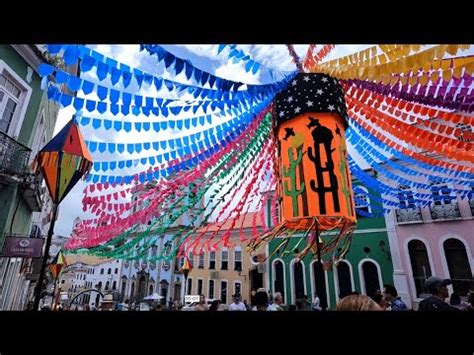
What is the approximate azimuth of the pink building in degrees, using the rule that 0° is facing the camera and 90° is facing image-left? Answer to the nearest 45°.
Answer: approximately 45°

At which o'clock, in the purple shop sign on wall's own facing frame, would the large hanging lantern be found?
The large hanging lantern is roughly at 11 o'clock from the purple shop sign on wall.

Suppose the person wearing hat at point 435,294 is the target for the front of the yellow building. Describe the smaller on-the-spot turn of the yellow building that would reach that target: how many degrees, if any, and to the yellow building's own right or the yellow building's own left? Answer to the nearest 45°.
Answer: approximately 45° to the yellow building's own left

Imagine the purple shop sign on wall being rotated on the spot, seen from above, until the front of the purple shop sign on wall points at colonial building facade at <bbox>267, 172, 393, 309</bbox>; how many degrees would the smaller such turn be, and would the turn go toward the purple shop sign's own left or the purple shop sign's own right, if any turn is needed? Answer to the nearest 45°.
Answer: approximately 90° to the purple shop sign's own left

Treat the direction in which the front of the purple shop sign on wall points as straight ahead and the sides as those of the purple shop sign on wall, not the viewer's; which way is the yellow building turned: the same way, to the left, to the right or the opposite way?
to the right

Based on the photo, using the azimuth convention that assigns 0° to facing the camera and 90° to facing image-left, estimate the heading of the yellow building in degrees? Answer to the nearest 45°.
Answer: approximately 45°

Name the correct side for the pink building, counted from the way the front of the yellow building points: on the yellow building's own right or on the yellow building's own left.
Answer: on the yellow building's own left
